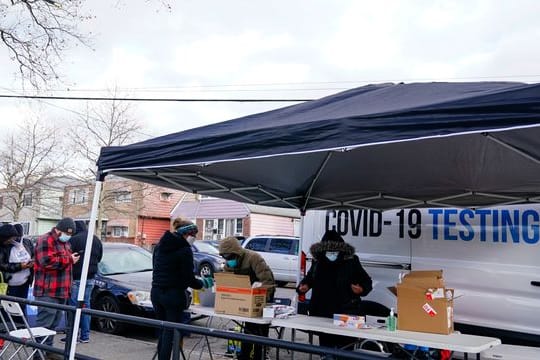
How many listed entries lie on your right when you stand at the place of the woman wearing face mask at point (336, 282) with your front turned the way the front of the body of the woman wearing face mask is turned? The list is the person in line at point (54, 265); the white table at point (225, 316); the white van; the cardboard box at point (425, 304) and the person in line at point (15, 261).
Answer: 3

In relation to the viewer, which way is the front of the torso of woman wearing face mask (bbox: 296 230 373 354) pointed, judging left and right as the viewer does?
facing the viewer

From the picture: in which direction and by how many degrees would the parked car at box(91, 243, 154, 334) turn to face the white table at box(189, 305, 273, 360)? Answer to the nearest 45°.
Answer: approximately 45° to its right

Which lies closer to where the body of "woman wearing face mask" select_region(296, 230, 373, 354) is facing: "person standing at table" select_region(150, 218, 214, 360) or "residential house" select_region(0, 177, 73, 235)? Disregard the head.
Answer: the person standing at table

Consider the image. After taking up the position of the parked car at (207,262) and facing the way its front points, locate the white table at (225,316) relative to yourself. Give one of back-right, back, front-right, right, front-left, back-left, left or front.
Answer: front-right

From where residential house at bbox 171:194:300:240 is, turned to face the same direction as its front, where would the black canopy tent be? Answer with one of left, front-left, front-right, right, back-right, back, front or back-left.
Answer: front-left

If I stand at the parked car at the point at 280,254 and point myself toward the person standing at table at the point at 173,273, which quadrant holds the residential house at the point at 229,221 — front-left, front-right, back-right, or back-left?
back-right

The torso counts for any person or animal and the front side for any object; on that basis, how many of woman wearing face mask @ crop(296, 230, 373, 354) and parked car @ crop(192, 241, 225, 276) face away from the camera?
0

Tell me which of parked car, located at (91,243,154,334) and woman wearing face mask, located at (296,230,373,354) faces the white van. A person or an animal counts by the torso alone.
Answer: the parked car

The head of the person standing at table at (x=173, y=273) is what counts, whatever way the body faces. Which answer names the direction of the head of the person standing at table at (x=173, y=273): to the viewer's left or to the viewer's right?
to the viewer's right

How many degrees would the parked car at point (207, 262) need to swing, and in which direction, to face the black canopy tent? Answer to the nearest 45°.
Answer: approximately 45° to its right
